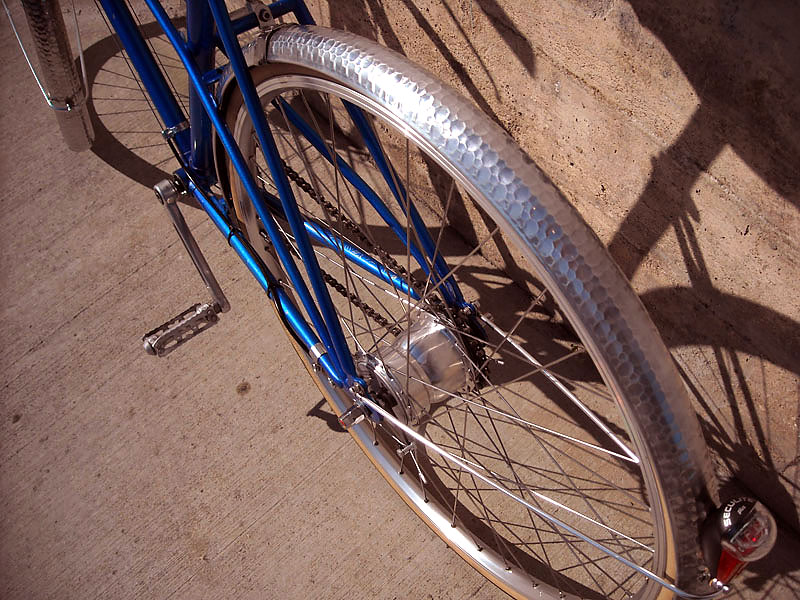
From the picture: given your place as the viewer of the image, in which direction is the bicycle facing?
facing away from the viewer and to the left of the viewer
